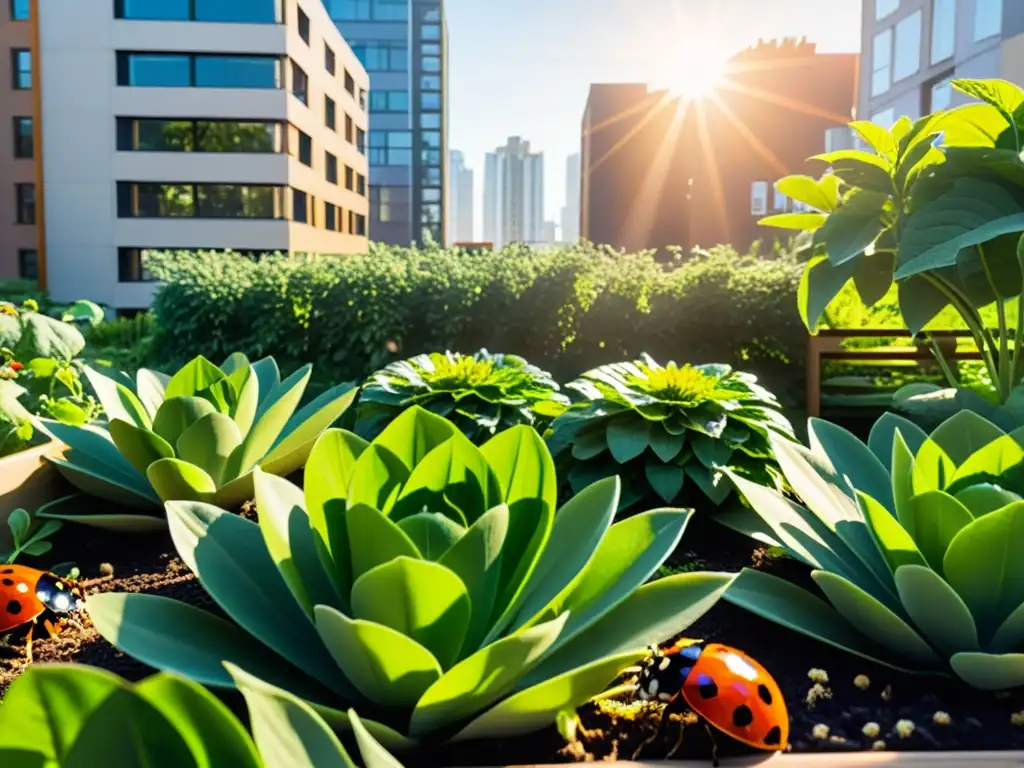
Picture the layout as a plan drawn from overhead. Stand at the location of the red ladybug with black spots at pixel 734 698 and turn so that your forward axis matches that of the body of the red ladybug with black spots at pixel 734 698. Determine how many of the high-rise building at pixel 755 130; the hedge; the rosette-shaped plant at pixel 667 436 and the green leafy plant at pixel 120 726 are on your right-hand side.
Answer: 3

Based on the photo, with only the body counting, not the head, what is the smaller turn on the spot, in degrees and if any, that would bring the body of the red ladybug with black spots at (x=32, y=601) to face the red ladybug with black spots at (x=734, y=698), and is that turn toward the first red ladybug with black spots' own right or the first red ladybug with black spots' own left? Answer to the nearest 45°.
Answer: approximately 45° to the first red ladybug with black spots' own right

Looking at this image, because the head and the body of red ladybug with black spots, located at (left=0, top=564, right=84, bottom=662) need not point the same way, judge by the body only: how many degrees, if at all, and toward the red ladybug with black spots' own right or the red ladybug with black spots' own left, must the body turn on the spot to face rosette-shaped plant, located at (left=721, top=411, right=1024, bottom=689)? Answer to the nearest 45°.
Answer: approximately 45° to the red ladybug with black spots' own right

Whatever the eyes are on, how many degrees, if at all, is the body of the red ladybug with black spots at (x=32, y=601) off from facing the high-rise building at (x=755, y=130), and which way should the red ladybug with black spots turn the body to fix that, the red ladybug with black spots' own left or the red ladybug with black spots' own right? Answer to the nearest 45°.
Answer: approximately 45° to the red ladybug with black spots' own left

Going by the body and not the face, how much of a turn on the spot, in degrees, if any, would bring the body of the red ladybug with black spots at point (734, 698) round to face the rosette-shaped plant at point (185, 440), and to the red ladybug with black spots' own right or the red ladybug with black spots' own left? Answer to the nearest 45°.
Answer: approximately 45° to the red ladybug with black spots' own right

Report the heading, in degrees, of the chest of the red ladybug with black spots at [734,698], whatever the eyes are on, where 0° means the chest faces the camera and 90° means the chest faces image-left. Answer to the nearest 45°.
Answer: approximately 90°

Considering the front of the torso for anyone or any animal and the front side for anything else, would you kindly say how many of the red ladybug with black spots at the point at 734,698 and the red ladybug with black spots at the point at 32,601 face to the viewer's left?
1

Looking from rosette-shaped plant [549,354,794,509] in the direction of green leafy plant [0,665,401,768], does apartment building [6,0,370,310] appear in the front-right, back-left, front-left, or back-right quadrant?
back-right

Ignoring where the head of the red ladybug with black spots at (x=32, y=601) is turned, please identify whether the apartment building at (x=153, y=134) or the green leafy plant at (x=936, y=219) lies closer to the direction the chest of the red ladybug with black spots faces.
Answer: the green leafy plant

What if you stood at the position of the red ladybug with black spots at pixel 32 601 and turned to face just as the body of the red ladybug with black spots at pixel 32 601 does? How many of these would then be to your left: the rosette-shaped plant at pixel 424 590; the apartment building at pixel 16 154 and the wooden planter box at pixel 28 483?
2

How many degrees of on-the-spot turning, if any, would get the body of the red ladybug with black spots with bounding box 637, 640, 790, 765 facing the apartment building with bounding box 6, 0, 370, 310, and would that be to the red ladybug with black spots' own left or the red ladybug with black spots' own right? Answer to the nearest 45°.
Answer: approximately 45° to the red ladybug with black spots' own right

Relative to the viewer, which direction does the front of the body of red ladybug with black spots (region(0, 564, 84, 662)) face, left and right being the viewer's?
facing to the right of the viewer
